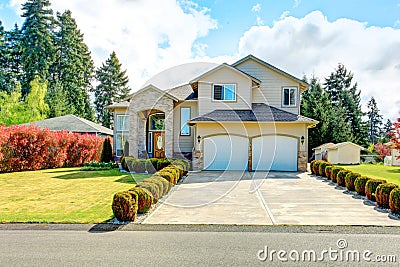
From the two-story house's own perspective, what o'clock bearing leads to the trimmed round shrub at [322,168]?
The trimmed round shrub is roughly at 10 o'clock from the two-story house.

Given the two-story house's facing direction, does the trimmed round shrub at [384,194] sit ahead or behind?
ahead

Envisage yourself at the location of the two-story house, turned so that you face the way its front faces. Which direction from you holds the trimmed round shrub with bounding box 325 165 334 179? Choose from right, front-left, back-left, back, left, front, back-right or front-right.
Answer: front-left

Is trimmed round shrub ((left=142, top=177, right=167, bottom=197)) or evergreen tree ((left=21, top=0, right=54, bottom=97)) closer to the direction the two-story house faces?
the trimmed round shrub

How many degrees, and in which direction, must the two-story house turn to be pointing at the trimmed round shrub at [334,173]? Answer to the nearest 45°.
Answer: approximately 45° to its left

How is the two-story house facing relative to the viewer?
toward the camera

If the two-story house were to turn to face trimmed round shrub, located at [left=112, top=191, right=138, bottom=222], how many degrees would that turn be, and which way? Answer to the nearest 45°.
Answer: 0° — it already faces it

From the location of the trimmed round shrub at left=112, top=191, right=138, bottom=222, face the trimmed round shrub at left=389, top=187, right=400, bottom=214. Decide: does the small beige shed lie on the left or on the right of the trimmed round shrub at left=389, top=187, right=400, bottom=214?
left

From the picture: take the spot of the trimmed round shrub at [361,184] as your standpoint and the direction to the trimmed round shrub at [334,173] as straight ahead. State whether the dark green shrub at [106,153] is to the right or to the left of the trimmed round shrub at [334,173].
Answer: left

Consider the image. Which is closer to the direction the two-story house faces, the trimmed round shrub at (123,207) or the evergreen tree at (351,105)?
the trimmed round shrub

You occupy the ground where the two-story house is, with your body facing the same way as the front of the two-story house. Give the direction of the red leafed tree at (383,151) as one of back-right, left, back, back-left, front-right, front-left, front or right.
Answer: back-left

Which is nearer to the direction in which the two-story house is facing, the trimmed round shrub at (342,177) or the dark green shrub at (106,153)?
the trimmed round shrub

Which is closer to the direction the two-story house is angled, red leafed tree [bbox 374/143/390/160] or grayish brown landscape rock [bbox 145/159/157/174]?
the grayish brown landscape rock

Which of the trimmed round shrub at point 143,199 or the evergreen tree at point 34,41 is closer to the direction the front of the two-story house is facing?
the trimmed round shrub

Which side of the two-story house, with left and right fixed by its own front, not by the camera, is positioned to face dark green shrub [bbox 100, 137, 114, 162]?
right

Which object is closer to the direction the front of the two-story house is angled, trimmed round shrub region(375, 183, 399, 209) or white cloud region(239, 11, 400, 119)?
the trimmed round shrub

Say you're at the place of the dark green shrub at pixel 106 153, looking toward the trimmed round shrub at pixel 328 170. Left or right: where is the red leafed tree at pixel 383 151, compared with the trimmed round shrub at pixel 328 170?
left
